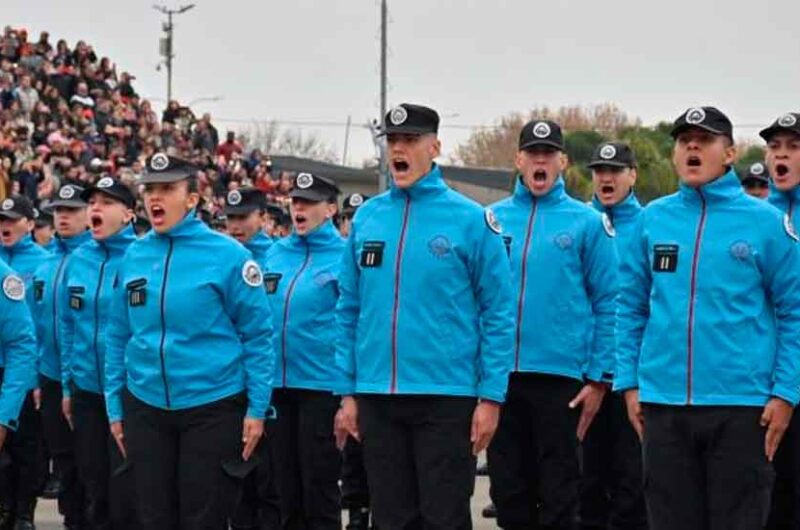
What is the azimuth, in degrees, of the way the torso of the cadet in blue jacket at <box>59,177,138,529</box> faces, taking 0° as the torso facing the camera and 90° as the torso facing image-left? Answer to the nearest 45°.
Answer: approximately 45°

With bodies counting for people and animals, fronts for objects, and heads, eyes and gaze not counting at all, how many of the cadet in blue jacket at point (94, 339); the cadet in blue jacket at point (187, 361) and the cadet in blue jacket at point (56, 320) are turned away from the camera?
0

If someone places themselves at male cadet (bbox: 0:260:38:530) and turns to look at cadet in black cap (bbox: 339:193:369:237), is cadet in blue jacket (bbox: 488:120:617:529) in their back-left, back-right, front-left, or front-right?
front-right

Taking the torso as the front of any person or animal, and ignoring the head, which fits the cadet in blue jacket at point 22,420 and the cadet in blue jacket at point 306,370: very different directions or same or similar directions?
same or similar directions

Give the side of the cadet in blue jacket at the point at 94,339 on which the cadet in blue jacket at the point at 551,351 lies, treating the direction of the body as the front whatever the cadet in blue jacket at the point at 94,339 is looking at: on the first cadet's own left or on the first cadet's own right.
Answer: on the first cadet's own left

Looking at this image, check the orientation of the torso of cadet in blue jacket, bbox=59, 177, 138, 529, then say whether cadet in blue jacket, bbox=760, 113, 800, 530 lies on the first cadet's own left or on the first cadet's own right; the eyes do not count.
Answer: on the first cadet's own left

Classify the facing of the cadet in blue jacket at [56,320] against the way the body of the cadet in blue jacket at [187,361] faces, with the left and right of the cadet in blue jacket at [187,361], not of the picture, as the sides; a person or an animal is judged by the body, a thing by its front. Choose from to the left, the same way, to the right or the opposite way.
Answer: the same way

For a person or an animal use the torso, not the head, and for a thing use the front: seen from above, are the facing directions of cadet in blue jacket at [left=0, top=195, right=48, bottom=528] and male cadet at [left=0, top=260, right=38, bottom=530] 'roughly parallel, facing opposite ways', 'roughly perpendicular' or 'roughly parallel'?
roughly parallel

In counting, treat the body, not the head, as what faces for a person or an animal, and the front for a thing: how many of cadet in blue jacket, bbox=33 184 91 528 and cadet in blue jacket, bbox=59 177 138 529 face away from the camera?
0

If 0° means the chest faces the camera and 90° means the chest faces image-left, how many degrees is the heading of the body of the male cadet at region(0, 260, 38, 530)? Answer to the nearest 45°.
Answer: approximately 45°

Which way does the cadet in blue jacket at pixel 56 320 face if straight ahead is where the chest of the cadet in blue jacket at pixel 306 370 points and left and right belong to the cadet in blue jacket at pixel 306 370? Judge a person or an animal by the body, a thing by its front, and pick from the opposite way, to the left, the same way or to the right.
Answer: the same way

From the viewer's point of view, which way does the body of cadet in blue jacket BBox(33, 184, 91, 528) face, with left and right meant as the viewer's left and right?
facing the viewer and to the left of the viewer

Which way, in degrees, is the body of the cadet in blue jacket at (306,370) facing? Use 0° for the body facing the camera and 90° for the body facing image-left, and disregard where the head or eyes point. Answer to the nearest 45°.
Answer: approximately 45°

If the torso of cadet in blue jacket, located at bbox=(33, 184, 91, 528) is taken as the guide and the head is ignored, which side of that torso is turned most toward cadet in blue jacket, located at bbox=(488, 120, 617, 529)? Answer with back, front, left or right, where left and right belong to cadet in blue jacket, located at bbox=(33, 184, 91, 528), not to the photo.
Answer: left

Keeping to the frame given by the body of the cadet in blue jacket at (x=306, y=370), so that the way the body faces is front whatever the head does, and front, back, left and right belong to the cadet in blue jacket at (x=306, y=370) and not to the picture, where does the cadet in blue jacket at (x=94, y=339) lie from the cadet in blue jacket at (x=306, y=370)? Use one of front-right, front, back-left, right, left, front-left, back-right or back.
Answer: front-right

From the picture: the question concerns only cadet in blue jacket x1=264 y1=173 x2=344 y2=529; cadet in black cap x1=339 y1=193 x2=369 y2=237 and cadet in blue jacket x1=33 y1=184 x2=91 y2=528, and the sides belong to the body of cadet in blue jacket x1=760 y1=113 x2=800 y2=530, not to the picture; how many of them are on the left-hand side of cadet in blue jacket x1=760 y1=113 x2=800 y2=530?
0

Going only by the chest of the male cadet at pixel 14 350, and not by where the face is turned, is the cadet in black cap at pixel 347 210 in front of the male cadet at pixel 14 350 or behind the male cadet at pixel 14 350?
behind
